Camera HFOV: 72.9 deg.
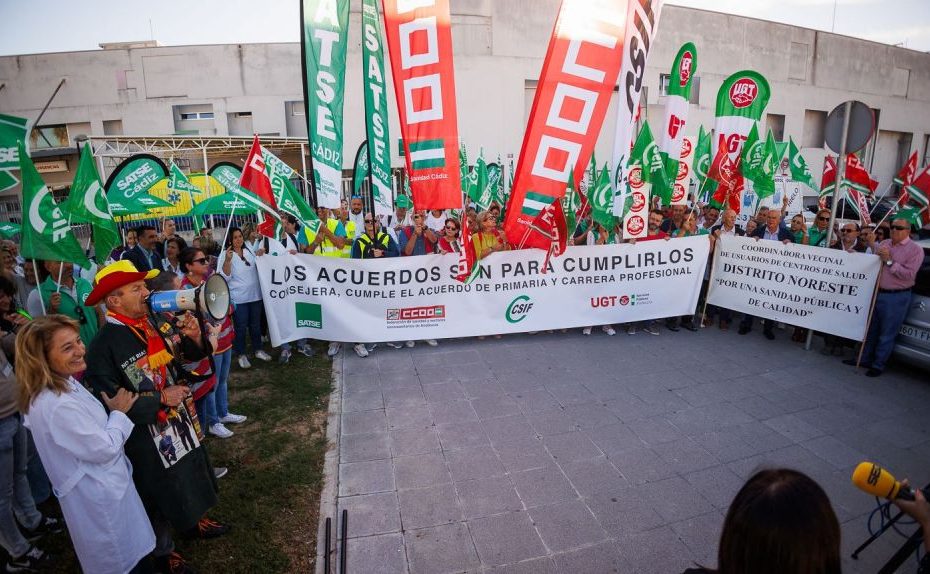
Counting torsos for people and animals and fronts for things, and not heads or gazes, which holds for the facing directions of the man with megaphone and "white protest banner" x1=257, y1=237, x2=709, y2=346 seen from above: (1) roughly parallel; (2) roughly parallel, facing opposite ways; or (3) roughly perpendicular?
roughly perpendicular

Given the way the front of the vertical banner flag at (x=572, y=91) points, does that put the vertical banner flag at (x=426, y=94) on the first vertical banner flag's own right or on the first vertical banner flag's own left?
on the first vertical banner flag's own right

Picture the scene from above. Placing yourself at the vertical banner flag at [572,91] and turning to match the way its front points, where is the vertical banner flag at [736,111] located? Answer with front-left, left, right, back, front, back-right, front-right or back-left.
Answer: back-left

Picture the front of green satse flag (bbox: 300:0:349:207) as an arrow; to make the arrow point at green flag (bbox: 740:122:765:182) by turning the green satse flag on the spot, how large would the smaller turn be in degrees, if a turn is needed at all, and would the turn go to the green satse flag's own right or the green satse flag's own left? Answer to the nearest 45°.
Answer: approximately 90° to the green satse flag's own left

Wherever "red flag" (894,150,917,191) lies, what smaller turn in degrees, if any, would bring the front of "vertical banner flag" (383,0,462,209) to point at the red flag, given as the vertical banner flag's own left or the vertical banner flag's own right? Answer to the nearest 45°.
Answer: approximately 90° to the vertical banner flag's own left

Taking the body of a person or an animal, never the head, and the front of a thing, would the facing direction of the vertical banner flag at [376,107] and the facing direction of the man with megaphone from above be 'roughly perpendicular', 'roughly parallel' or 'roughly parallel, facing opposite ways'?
roughly perpendicular

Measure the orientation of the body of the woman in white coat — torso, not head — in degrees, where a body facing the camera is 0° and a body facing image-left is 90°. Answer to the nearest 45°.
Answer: approximately 270°

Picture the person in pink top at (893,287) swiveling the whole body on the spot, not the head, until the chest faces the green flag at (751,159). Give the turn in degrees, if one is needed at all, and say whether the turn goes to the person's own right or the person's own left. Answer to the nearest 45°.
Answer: approximately 90° to the person's own right

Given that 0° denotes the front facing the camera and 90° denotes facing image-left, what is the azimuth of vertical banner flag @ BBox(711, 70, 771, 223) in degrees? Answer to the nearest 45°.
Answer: approximately 0°

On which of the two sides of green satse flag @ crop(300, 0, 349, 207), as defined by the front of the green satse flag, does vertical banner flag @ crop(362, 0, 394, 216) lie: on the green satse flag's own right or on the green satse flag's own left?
on the green satse flag's own left

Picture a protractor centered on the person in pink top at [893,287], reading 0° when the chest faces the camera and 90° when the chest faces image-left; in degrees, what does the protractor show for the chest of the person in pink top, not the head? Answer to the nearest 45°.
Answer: approximately 45°
